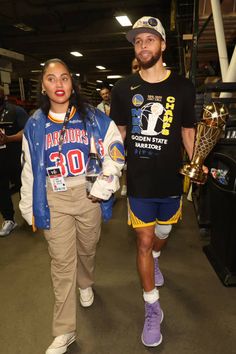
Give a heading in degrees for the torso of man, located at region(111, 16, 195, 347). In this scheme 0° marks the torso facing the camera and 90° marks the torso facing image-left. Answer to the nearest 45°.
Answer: approximately 0°

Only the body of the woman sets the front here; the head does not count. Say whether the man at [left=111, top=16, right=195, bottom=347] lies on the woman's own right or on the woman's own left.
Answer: on the woman's own left

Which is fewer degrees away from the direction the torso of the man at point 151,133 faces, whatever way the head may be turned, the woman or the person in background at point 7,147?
the woman

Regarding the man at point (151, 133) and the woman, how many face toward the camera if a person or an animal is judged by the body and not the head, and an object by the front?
2

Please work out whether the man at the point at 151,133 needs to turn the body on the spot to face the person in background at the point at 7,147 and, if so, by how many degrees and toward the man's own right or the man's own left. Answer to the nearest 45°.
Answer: approximately 135° to the man's own right

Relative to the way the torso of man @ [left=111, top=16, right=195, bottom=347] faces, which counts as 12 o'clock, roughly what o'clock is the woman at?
The woman is roughly at 2 o'clock from the man.

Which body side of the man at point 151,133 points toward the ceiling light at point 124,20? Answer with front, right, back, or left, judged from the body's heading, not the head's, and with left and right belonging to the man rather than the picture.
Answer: back

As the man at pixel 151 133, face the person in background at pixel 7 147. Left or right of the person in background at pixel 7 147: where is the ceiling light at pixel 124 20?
right

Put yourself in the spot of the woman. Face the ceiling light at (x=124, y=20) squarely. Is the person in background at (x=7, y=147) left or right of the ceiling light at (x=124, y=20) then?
left

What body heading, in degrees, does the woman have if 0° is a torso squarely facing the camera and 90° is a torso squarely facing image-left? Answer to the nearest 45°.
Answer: approximately 0°
